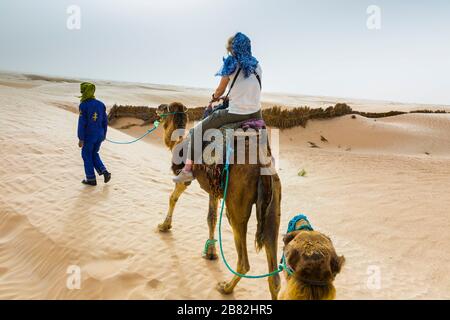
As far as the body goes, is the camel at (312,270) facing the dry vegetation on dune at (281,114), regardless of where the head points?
yes

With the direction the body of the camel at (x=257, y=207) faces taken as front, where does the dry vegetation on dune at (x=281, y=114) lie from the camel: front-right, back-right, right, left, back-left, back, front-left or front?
front-right

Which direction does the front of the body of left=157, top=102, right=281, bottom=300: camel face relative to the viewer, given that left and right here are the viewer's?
facing away from the viewer and to the left of the viewer

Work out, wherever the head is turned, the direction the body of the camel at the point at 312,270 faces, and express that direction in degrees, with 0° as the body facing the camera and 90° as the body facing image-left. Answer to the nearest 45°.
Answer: approximately 180°

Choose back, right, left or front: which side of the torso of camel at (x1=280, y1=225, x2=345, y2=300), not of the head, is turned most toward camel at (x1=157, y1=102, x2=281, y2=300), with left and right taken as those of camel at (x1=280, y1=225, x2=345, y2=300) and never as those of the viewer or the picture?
front

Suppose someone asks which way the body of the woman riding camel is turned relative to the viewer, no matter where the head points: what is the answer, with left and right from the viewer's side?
facing away from the viewer and to the left of the viewer
